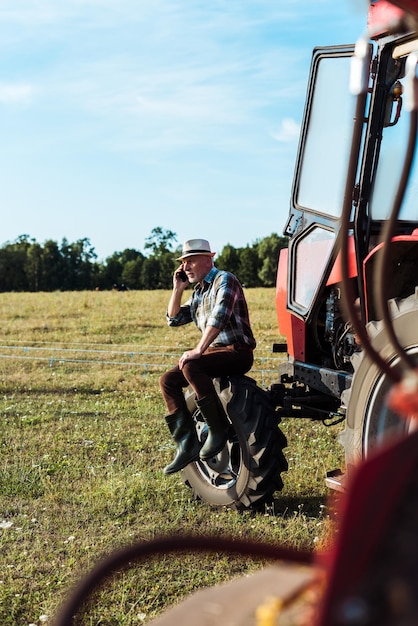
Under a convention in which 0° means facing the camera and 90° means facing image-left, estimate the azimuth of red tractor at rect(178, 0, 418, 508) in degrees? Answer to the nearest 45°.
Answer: approximately 135°

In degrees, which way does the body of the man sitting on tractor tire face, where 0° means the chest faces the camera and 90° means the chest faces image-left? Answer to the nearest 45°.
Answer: approximately 45°
